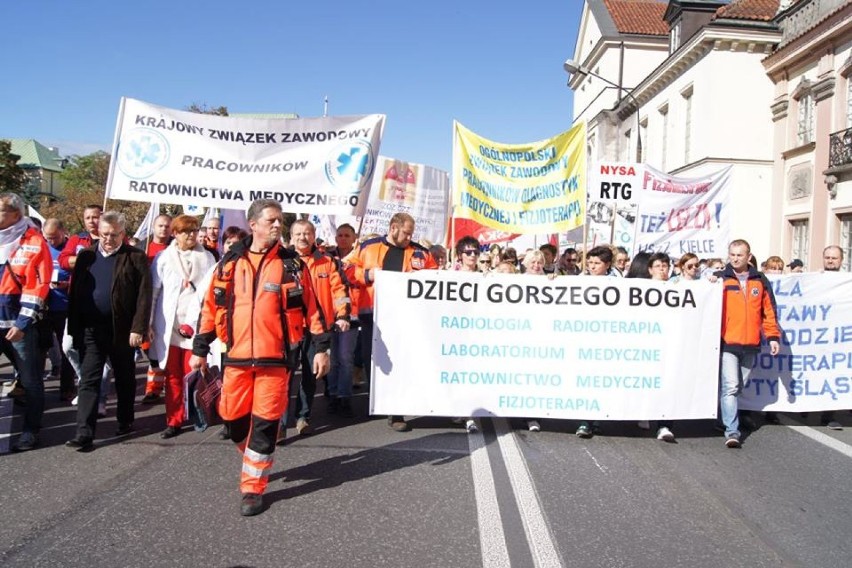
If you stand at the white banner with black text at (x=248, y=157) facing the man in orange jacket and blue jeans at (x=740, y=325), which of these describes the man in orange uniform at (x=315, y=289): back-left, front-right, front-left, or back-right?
front-right

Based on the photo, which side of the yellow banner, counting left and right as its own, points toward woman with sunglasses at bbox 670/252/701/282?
left

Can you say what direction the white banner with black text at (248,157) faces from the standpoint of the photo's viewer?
facing the viewer

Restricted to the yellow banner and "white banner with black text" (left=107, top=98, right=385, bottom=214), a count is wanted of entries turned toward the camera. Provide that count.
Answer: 2

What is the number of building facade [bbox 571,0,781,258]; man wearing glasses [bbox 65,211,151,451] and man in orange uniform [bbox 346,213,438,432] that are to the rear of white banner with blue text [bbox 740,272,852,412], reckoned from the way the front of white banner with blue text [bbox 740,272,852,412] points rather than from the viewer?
1

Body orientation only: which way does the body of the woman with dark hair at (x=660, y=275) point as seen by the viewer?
toward the camera

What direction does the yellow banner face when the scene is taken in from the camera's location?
facing the viewer

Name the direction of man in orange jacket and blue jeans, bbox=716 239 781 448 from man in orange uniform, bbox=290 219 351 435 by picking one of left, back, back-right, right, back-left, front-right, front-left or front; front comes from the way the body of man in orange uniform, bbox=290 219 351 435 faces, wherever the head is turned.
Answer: left

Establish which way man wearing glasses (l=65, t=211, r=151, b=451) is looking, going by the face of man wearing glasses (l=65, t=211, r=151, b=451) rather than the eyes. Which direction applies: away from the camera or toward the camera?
toward the camera

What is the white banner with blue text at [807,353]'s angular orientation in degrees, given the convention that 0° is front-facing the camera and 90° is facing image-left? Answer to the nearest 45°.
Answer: approximately 0°

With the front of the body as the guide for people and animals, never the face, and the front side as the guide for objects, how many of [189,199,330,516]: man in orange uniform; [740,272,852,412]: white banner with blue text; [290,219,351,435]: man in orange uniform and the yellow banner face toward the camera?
4

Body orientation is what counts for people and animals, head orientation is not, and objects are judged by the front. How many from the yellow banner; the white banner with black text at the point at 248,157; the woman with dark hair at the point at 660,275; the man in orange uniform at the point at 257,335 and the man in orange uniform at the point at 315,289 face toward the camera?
5

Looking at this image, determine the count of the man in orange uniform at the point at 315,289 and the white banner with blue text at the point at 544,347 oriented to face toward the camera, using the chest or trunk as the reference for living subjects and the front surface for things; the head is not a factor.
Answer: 2

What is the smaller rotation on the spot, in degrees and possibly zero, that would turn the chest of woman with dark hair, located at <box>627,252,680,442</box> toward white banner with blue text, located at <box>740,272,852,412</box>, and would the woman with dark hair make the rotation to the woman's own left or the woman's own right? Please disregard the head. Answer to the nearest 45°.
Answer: approximately 135° to the woman's own left

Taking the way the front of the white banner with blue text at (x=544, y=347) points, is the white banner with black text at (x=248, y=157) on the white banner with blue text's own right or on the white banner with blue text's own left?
on the white banner with blue text's own right

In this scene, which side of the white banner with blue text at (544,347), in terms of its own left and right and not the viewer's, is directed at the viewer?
front
